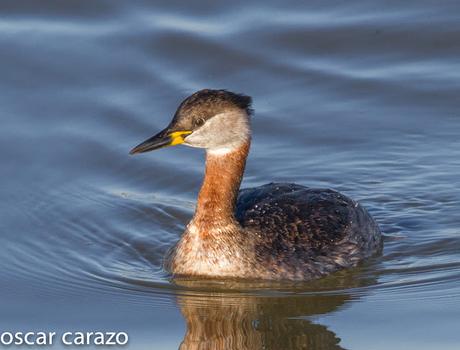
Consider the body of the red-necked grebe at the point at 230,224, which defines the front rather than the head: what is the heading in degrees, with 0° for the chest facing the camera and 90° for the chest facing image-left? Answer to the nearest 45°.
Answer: approximately 45°
